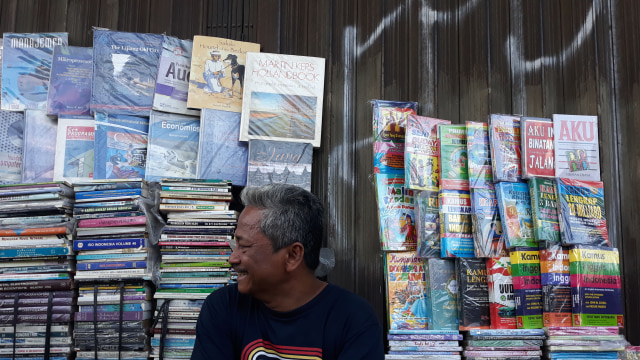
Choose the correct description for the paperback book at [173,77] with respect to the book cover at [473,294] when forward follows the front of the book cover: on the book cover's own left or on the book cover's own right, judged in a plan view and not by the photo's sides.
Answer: on the book cover's own right

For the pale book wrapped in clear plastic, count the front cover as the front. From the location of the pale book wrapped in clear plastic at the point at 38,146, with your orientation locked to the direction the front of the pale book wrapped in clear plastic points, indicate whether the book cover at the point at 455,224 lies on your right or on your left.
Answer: on your left

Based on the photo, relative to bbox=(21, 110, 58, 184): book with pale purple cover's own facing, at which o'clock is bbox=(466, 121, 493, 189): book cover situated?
The book cover is roughly at 10 o'clock from the book with pale purple cover.

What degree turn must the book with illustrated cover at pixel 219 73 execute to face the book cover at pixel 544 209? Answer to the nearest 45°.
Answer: approximately 90° to its left

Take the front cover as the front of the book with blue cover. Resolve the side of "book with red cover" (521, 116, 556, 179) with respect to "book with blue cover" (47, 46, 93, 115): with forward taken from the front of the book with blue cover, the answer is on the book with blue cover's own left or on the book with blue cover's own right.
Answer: on the book with blue cover's own left

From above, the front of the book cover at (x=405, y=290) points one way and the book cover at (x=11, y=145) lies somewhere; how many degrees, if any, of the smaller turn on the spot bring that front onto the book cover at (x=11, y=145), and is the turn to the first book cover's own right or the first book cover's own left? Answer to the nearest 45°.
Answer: approximately 90° to the first book cover's own right

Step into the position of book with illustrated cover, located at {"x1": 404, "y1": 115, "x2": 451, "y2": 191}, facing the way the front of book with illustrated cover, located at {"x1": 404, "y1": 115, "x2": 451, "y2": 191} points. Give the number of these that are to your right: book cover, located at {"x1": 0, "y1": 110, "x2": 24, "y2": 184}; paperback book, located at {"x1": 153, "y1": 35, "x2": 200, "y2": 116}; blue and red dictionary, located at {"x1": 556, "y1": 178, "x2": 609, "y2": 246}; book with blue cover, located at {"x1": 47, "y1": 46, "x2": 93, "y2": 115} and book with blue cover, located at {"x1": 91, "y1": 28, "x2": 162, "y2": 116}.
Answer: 4

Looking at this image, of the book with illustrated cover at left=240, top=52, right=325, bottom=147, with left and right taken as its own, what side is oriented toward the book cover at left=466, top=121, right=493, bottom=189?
left

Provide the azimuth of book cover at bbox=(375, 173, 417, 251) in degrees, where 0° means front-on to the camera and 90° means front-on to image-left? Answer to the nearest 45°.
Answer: approximately 0°
